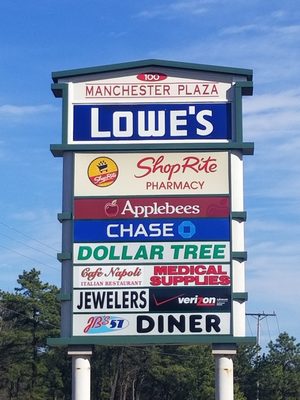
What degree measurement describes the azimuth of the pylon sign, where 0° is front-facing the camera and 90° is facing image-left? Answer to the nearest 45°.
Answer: approximately 0°
